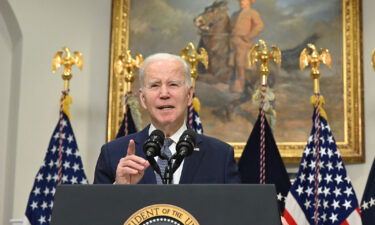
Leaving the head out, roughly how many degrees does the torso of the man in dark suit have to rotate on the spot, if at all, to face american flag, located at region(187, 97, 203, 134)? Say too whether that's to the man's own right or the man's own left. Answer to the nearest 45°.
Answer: approximately 180°

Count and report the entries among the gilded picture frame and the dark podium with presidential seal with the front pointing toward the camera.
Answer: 2

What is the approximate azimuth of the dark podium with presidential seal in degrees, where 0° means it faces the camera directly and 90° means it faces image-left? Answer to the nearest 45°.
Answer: approximately 0°

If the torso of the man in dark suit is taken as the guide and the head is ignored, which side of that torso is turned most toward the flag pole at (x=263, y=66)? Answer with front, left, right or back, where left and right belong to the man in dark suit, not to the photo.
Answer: back

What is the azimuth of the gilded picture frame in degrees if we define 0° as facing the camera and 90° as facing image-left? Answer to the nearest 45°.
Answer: approximately 0°

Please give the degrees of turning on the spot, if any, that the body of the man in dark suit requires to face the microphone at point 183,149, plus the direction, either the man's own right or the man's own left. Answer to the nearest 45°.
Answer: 0° — they already face it

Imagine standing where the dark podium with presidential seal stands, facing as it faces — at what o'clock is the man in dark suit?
The man in dark suit is roughly at 6 o'clock from the dark podium with presidential seal.

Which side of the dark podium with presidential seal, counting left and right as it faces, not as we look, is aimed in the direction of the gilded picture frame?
back
